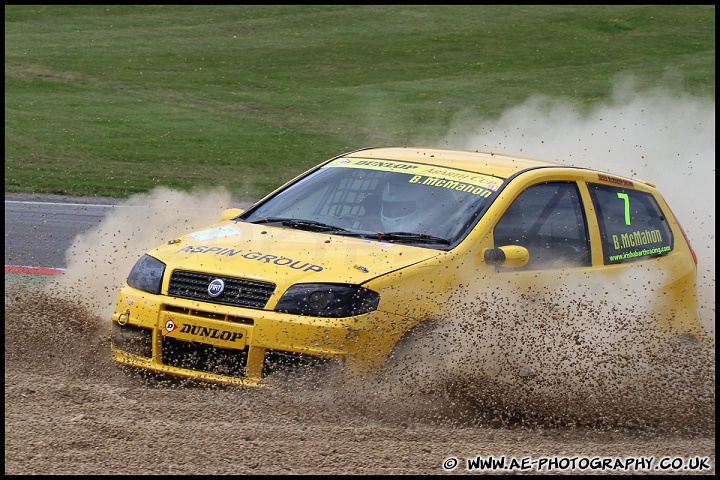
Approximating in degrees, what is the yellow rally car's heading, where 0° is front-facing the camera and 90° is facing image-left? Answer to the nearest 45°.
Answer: approximately 45°
